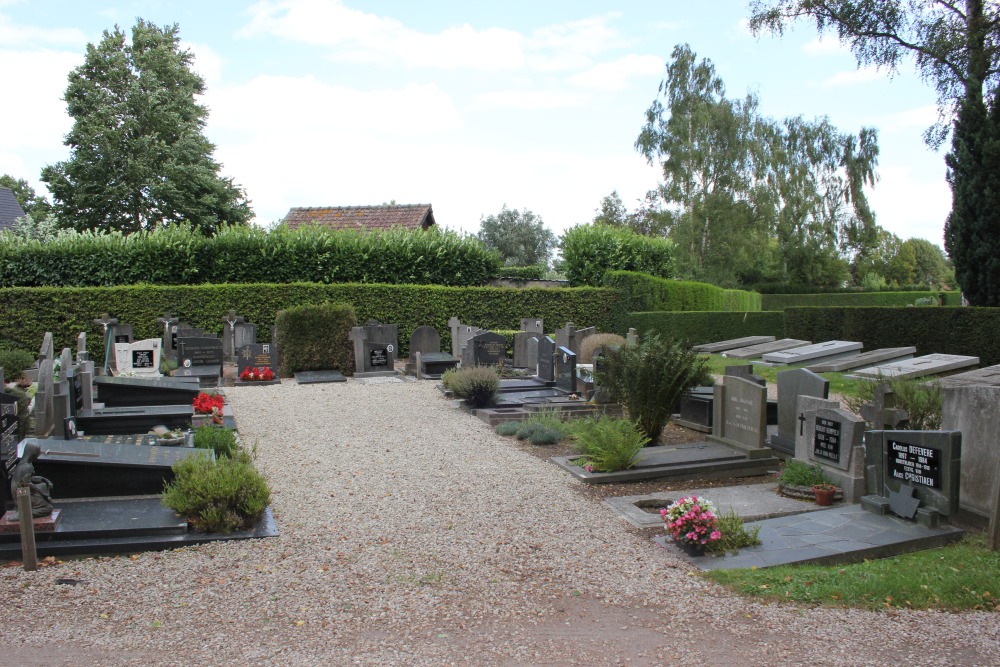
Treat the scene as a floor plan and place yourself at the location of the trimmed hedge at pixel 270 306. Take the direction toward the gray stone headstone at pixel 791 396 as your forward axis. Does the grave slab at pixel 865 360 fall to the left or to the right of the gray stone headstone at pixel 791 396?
left

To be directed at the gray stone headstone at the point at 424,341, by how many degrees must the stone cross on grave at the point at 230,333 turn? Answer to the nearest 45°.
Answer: approximately 45° to its left

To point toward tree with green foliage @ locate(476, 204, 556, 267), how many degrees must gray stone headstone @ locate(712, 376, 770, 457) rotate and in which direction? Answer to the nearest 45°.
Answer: approximately 135° to its right

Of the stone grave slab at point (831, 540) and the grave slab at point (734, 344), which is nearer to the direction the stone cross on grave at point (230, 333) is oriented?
the stone grave slab

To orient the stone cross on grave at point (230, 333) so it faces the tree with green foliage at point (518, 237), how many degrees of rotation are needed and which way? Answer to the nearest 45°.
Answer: approximately 135° to its left

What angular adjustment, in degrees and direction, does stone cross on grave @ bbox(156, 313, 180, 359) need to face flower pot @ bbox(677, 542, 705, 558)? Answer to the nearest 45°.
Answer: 0° — it already faces it

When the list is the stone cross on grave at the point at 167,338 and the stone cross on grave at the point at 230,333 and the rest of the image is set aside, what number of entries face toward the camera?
2

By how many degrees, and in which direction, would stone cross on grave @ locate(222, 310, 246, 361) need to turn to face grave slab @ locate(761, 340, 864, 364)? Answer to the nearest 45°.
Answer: approximately 45° to its left

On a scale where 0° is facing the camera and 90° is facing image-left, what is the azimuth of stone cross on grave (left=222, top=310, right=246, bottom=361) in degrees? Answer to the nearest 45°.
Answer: approximately 0°

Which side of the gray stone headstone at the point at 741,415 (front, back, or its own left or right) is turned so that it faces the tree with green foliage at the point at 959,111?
back

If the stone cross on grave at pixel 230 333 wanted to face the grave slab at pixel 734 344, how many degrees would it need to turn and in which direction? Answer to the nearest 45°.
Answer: approximately 90° to its left
